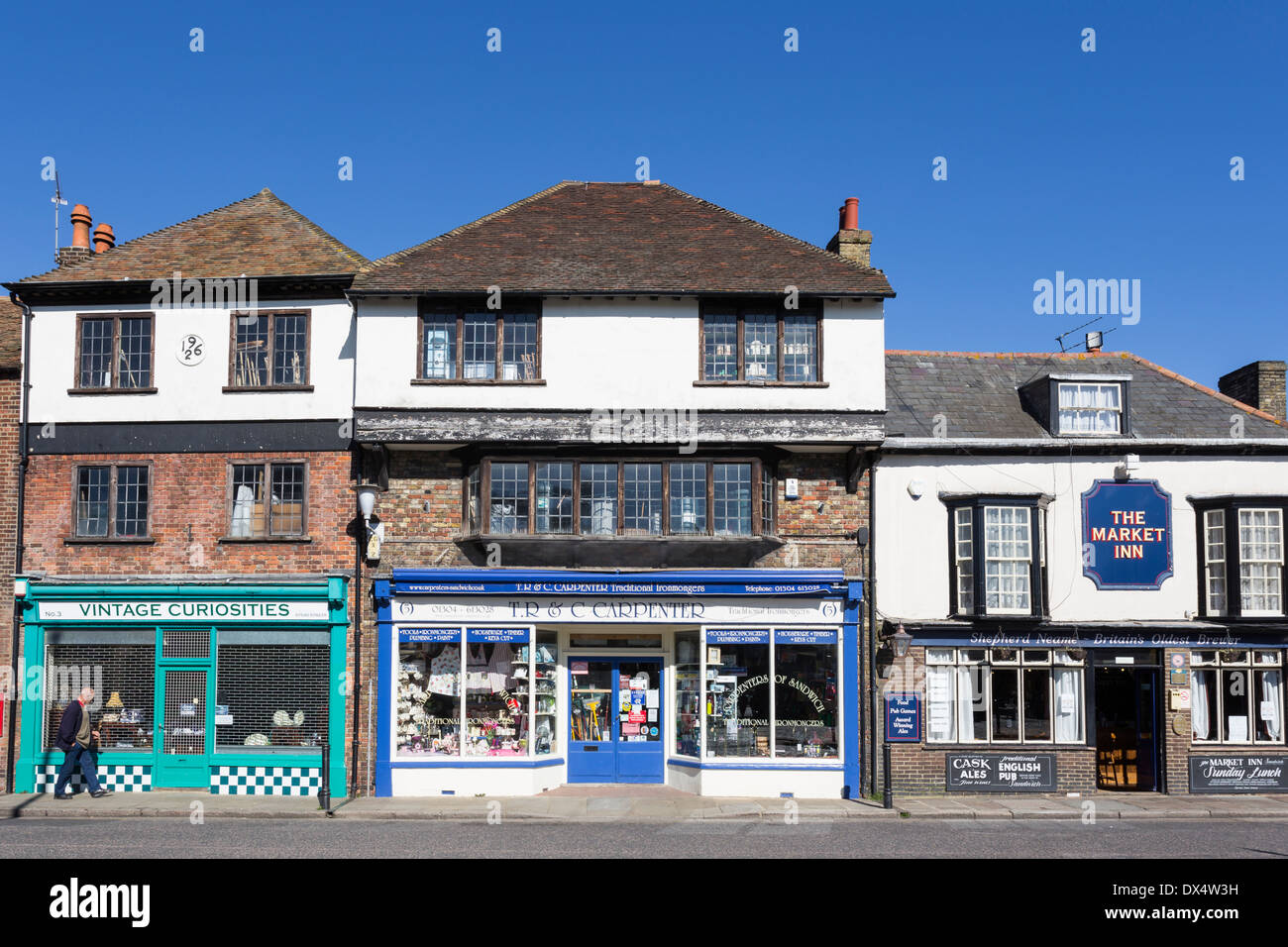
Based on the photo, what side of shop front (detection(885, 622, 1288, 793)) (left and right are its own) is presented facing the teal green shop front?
right

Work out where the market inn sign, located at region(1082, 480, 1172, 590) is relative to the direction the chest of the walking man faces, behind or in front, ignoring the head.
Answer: in front

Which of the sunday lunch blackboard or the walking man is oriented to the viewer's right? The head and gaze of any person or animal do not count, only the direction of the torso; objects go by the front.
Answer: the walking man

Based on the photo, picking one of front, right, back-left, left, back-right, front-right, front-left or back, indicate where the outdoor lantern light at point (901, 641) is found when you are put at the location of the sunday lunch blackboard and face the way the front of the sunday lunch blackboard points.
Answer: front-right

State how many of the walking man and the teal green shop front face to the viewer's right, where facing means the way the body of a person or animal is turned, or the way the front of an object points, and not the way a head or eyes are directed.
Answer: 1

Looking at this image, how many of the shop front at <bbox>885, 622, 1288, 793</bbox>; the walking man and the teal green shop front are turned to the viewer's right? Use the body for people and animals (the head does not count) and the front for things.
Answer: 1

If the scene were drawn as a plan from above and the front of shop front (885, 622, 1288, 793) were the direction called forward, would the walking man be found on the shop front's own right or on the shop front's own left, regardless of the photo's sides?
on the shop front's own right

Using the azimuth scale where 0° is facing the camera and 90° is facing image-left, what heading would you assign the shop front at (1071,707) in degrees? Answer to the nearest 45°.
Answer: approximately 0°

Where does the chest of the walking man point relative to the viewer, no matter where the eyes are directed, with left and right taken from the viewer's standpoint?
facing to the right of the viewer
